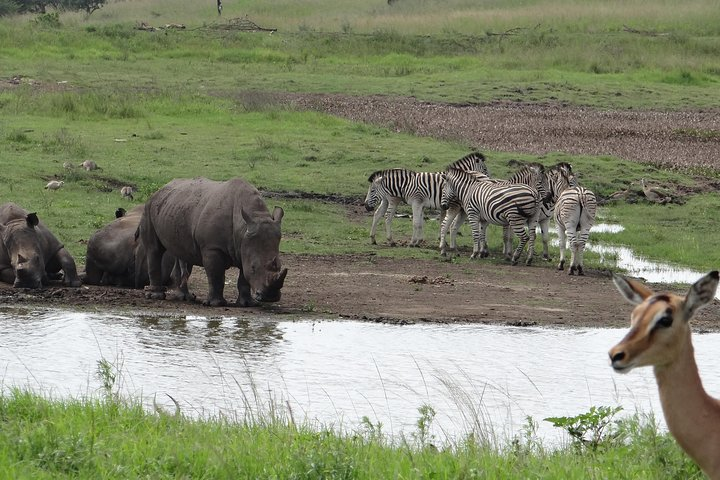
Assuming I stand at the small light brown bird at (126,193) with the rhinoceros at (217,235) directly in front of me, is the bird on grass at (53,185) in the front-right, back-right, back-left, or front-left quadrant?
back-right

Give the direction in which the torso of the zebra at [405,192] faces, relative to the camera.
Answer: to the viewer's left

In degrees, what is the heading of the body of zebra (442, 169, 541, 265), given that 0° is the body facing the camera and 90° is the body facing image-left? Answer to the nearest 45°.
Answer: approximately 135°

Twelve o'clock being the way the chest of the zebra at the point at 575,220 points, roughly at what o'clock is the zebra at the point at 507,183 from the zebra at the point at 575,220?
the zebra at the point at 507,183 is roughly at 11 o'clock from the zebra at the point at 575,220.

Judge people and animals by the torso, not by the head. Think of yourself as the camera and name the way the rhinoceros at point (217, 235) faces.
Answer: facing the viewer and to the right of the viewer

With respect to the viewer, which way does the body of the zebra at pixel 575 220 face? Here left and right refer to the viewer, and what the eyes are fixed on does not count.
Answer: facing away from the viewer

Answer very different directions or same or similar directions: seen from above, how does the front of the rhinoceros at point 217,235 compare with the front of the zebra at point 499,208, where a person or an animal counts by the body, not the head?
very different directions

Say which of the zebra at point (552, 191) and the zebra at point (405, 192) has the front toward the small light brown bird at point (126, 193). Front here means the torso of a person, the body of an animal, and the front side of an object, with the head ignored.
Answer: the zebra at point (405, 192)

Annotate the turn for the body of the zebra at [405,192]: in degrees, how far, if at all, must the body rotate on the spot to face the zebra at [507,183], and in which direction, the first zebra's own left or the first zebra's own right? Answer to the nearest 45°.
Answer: approximately 180°

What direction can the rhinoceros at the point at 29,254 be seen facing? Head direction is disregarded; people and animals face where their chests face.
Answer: toward the camera

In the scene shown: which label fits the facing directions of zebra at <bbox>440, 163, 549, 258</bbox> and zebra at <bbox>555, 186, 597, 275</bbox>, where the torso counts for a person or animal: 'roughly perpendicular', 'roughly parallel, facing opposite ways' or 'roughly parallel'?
roughly perpendicular
